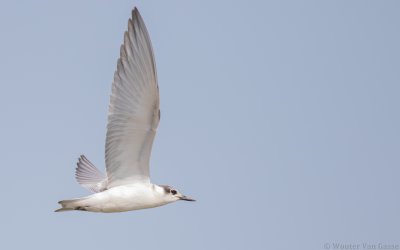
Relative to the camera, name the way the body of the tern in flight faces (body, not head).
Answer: to the viewer's right
